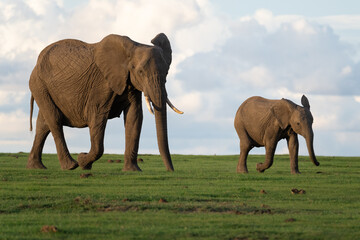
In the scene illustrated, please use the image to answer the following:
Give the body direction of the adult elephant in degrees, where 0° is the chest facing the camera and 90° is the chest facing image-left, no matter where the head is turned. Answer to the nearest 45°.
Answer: approximately 315°

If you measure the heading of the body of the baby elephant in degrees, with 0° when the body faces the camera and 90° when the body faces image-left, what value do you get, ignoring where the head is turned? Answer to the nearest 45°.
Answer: approximately 315°
